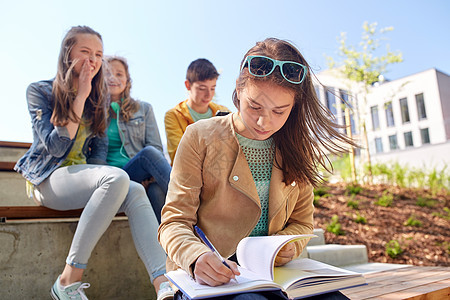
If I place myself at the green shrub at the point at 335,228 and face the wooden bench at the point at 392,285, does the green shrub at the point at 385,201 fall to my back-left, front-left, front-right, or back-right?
back-left

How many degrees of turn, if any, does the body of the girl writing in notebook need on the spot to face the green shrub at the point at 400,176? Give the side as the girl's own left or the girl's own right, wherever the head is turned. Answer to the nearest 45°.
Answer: approximately 135° to the girl's own left

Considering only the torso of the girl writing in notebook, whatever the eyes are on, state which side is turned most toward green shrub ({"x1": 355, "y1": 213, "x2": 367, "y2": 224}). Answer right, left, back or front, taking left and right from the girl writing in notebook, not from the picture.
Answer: back

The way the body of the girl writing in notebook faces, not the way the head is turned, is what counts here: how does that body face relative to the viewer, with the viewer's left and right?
facing the viewer

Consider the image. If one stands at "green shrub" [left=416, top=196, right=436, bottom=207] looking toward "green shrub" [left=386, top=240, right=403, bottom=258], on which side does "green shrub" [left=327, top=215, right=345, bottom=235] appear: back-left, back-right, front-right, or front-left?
front-right

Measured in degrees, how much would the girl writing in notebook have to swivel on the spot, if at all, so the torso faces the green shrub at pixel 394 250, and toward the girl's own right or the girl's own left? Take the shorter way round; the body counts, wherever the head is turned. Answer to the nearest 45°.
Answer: approximately 135° to the girl's own left

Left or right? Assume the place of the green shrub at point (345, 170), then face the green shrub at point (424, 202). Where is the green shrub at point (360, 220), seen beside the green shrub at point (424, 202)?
right

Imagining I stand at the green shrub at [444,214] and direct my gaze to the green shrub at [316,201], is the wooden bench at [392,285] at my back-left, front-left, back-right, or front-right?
front-left

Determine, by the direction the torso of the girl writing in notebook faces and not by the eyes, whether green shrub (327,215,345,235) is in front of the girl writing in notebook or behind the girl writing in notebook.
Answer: behind
